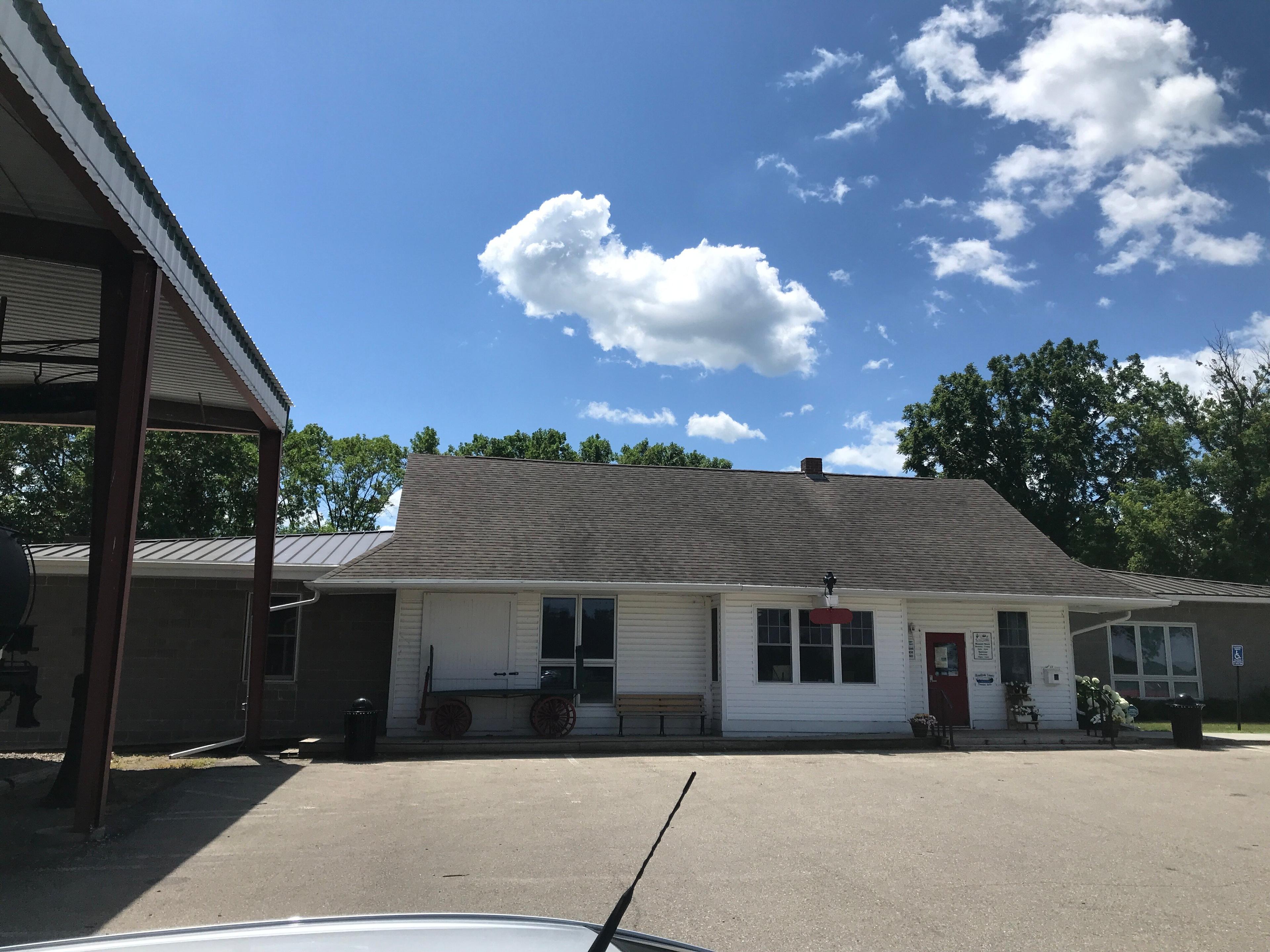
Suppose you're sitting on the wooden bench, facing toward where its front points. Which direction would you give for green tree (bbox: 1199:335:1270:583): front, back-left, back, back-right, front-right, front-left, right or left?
back-left

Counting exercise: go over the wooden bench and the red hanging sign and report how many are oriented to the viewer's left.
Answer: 0

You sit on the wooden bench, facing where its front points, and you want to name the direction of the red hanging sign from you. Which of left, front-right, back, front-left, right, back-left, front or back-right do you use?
left

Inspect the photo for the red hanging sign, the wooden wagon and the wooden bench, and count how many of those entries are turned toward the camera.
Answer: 2

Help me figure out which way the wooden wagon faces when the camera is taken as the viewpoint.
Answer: facing to the left of the viewer

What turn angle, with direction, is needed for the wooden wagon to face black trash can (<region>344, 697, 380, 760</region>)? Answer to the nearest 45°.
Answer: approximately 45° to its left

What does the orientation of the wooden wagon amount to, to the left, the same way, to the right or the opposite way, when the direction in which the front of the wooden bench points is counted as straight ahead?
to the right

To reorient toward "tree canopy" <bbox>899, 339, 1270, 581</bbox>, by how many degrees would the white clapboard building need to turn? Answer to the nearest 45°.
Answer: approximately 135° to its left

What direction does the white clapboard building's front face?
toward the camera

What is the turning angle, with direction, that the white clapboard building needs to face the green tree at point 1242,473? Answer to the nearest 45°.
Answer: approximately 135° to its left

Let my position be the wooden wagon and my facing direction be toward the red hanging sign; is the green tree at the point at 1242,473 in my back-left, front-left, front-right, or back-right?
front-left

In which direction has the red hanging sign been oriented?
toward the camera

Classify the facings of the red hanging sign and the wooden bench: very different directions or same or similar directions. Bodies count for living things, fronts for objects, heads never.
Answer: same or similar directions

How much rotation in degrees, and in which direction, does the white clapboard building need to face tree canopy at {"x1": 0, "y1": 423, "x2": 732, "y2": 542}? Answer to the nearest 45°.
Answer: approximately 135° to its right

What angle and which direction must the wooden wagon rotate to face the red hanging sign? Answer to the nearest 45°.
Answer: approximately 180°

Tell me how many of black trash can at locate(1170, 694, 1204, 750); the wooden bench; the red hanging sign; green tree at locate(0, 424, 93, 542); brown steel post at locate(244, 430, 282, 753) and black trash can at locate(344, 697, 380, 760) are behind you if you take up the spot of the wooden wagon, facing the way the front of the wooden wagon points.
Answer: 3
